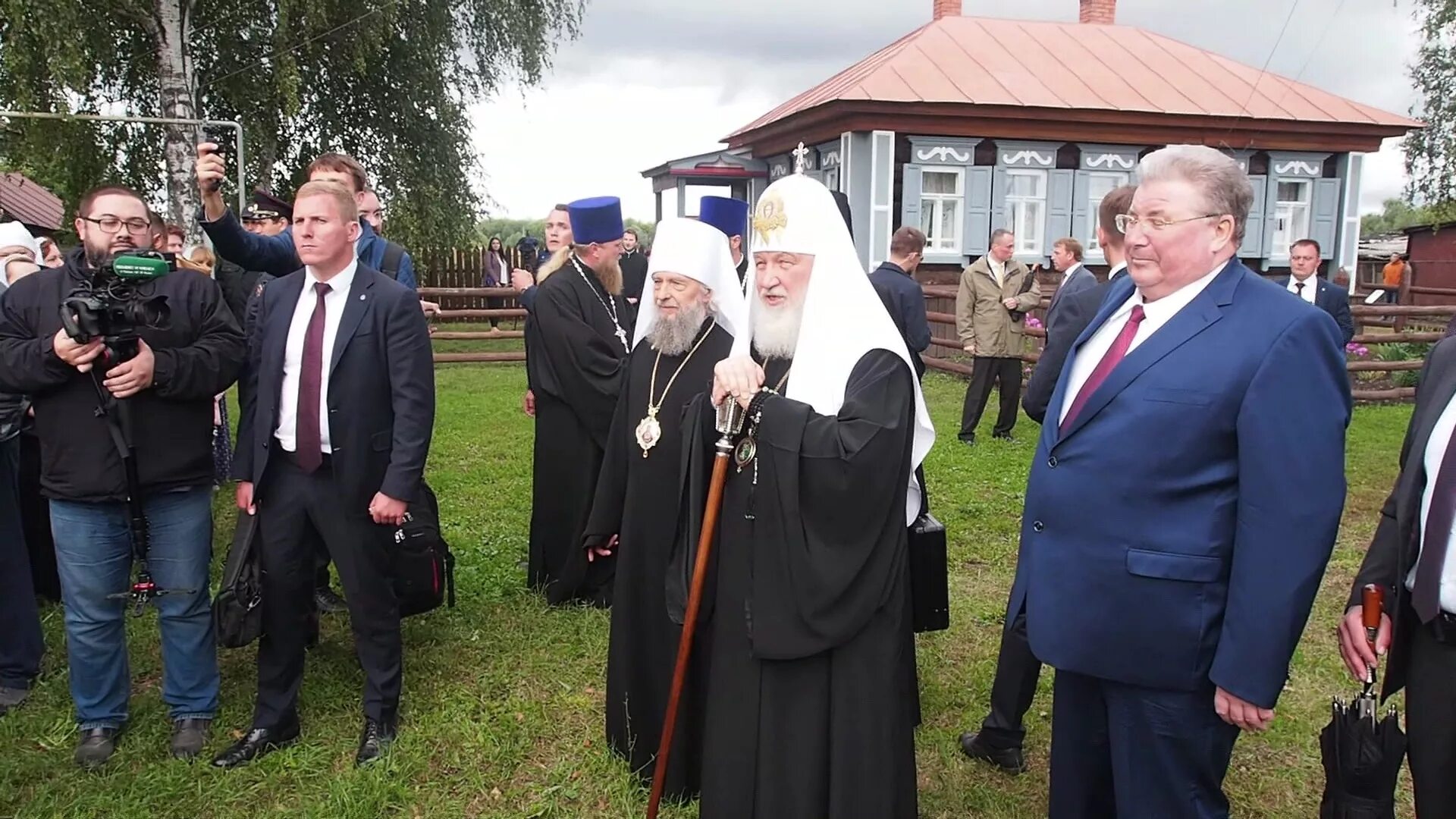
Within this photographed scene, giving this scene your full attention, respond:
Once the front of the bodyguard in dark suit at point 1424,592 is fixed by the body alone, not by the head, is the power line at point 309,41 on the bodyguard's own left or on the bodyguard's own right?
on the bodyguard's own right

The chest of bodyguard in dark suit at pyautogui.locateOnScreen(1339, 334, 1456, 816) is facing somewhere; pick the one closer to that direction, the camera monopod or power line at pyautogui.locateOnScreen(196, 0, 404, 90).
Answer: the camera monopod

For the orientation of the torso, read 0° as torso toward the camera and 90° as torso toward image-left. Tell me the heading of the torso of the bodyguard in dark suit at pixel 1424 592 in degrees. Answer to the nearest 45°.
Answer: approximately 45°

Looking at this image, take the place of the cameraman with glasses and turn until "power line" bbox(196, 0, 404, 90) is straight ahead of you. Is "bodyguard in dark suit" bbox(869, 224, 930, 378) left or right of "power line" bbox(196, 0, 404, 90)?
right

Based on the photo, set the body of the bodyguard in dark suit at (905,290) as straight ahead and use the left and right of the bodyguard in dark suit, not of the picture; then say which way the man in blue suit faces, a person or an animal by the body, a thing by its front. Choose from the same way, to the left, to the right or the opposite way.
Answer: the opposite way
